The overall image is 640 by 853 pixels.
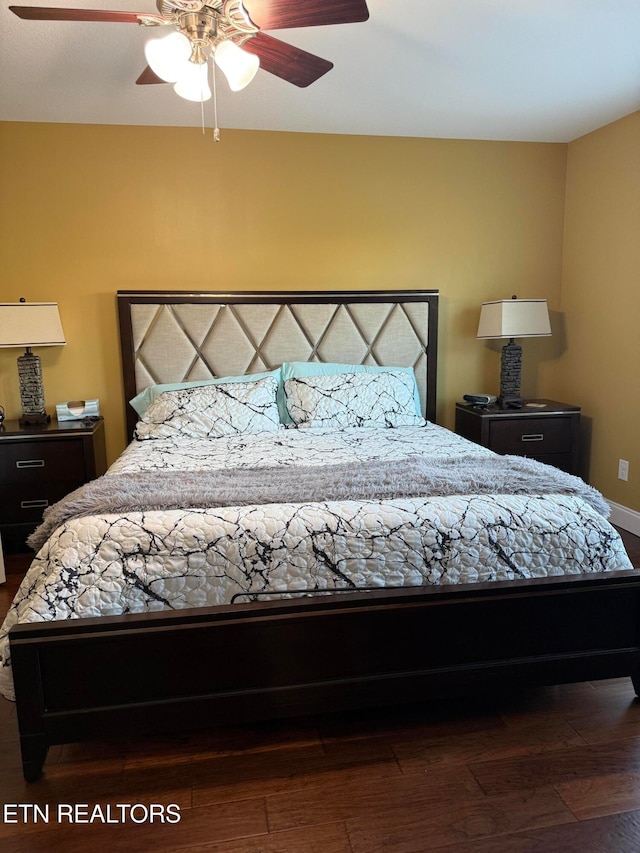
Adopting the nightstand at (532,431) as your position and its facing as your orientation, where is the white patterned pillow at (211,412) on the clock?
The white patterned pillow is roughly at 2 o'clock from the nightstand.

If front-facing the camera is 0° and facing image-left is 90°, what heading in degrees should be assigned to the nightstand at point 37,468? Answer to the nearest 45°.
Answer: approximately 0°

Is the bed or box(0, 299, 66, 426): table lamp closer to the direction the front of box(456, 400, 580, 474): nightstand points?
the bed

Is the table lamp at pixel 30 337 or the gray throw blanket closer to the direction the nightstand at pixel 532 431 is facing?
the gray throw blanket

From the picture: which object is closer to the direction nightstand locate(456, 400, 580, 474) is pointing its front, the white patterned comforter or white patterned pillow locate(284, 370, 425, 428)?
the white patterned comforter

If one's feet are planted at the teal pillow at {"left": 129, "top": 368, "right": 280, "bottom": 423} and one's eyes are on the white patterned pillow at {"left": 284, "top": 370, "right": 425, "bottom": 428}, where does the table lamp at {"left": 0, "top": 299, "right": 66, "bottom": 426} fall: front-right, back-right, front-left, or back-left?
back-right

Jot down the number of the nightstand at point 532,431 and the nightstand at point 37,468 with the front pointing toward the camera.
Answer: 2

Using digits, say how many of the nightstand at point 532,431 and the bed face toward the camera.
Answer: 2
